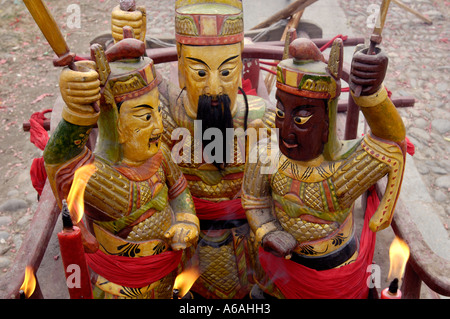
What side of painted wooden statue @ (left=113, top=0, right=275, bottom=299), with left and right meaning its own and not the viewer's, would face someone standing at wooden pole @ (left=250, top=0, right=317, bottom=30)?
back

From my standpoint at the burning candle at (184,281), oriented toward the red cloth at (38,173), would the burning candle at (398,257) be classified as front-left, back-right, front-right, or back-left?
back-right

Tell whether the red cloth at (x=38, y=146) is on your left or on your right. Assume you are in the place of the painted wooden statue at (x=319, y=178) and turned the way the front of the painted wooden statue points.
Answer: on your right

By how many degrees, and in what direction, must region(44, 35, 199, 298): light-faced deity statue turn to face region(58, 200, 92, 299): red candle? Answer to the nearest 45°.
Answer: approximately 45° to its right

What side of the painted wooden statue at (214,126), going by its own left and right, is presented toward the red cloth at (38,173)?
right

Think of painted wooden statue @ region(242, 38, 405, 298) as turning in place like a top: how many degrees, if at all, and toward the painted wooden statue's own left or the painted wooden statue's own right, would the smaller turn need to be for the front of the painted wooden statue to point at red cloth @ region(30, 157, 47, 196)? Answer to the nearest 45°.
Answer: approximately 45° to the painted wooden statue's own right

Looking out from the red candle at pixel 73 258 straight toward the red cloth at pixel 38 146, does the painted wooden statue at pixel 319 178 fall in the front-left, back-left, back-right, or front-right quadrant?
front-right

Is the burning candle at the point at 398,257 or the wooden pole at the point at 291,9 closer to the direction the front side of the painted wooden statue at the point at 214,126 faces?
the burning candle

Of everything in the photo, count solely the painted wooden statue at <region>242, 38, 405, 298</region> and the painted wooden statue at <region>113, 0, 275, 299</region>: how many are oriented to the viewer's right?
0

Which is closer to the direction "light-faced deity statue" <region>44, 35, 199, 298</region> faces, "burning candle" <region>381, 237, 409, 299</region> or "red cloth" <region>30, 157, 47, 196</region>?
the burning candle

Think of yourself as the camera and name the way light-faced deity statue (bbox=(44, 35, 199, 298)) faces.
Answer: facing the viewer and to the right of the viewer

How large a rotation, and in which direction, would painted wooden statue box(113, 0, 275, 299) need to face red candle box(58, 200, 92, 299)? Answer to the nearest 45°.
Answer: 0° — it already faces it

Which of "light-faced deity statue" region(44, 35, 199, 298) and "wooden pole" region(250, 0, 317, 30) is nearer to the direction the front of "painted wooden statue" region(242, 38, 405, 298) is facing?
the light-faced deity statue

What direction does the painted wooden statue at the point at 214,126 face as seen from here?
toward the camera

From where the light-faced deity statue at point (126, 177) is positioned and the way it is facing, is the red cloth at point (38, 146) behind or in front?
behind

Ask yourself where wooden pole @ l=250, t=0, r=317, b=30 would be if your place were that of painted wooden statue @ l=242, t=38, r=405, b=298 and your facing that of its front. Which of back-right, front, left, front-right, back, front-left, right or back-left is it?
back-right

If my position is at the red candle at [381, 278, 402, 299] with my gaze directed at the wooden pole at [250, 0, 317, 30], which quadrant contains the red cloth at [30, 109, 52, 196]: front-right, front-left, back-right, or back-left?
front-left
